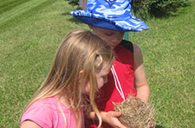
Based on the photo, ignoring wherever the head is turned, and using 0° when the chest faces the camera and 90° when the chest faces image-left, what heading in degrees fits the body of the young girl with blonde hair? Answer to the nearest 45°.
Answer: approximately 270°

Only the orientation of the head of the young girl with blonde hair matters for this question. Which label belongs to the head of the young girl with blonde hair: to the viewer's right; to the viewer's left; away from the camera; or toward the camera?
to the viewer's right
